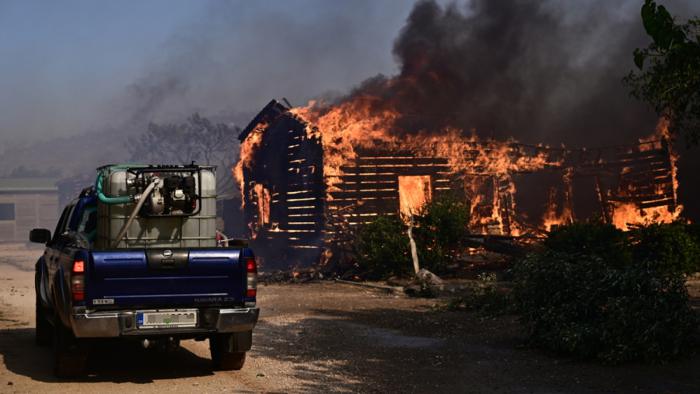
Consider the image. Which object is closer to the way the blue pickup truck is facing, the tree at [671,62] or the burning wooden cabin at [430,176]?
the burning wooden cabin

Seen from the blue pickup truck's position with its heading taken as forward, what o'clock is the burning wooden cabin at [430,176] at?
The burning wooden cabin is roughly at 1 o'clock from the blue pickup truck.

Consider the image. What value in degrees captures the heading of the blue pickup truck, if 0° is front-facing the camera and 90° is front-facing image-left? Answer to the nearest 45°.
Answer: approximately 180°

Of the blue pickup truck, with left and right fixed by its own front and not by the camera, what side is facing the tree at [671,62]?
right

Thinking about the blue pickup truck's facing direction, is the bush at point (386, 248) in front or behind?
in front

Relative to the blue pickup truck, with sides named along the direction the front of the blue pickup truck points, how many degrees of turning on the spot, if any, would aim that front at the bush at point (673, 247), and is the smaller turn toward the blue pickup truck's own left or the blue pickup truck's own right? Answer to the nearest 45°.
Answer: approximately 45° to the blue pickup truck's own right

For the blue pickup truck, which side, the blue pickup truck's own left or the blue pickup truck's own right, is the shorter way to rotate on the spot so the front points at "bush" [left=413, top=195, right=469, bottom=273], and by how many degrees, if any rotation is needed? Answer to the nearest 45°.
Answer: approximately 45° to the blue pickup truck's own right
